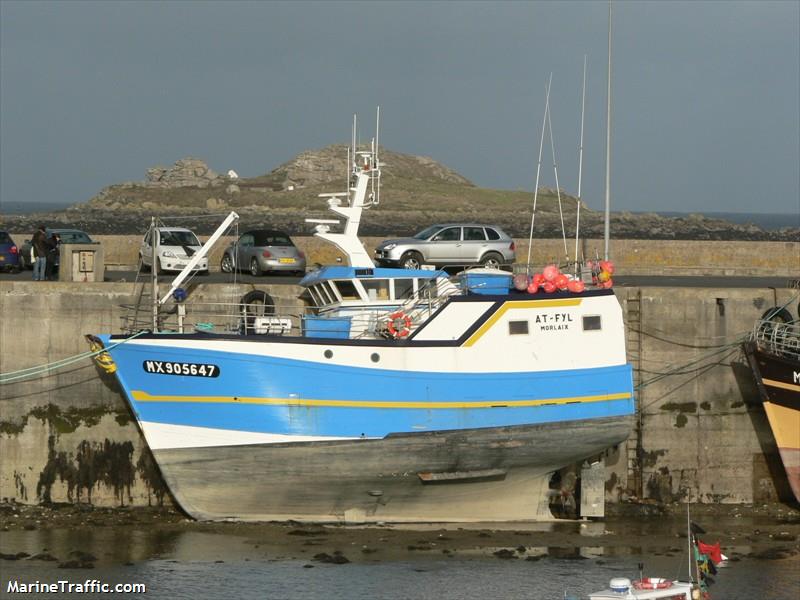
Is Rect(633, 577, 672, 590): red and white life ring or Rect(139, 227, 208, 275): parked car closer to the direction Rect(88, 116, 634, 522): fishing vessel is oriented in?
the parked car

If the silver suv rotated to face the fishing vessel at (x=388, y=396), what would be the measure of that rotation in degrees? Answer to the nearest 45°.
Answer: approximately 90° to its left

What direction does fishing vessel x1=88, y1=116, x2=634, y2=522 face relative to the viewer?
to the viewer's left

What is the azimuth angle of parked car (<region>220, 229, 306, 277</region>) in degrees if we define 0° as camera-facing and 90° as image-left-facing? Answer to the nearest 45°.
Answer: approximately 135°

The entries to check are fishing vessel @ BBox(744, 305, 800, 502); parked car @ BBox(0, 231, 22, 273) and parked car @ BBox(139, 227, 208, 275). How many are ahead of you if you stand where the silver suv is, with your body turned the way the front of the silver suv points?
2

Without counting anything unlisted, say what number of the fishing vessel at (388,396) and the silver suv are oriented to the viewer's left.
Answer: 2

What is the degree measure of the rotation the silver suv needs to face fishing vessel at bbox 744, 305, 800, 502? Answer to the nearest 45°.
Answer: approximately 135° to its left

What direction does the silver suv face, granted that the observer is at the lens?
facing to the left of the viewer

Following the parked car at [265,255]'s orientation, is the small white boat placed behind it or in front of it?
behind

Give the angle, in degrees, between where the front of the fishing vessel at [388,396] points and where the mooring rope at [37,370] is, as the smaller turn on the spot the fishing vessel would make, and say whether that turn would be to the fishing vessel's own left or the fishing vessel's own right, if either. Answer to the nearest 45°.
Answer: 0° — it already faces it
